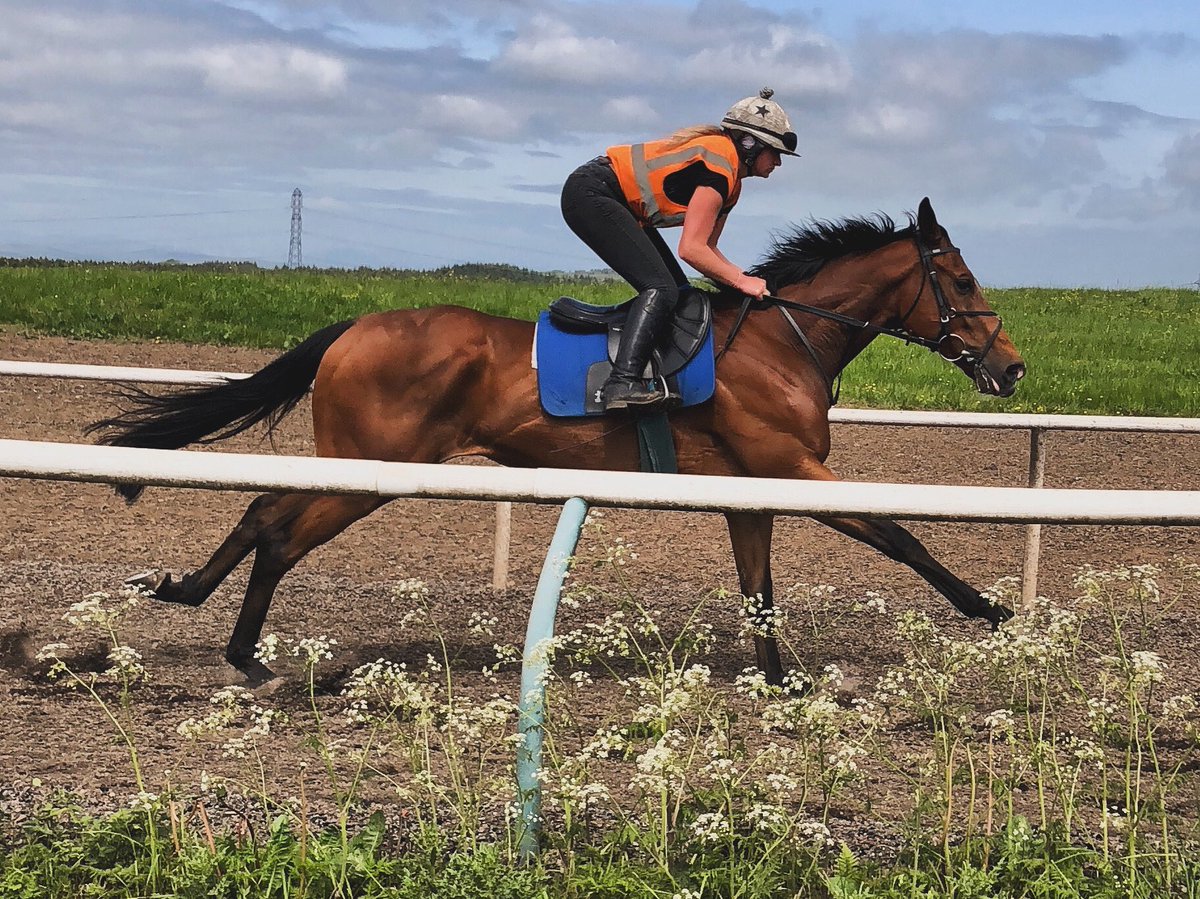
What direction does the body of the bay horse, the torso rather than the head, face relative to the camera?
to the viewer's right

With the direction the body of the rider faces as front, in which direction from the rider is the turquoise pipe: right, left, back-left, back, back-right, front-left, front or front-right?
right

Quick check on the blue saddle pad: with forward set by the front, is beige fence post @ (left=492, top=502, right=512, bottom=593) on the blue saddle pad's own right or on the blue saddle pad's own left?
on the blue saddle pad's own left

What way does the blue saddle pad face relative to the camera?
to the viewer's right

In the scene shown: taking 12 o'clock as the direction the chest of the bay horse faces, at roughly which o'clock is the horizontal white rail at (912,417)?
The horizontal white rail is roughly at 11 o'clock from the bay horse.

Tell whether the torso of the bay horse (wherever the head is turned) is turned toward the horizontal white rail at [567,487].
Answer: no

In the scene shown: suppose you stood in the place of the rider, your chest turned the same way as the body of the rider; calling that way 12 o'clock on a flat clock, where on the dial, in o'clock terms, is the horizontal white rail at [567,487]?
The horizontal white rail is roughly at 3 o'clock from the rider.

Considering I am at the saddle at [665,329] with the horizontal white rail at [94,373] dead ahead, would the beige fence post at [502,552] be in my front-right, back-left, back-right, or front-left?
front-right

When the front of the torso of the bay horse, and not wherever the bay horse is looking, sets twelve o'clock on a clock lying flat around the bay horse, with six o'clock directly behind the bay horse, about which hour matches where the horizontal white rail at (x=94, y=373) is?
The horizontal white rail is roughly at 7 o'clock from the bay horse.

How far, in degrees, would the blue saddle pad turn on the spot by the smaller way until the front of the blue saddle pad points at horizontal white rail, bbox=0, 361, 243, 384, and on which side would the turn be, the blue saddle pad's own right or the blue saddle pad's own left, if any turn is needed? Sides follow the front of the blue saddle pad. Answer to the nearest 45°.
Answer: approximately 135° to the blue saddle pad's own left

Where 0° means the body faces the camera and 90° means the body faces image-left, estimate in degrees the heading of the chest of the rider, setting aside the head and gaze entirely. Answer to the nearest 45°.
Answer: approximately 270°

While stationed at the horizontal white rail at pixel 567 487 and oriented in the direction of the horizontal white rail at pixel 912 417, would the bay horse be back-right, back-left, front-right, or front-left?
front-left

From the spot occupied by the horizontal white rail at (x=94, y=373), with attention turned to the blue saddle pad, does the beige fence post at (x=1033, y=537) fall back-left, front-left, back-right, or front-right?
front-left

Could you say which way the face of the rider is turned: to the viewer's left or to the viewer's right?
to the viewer's right

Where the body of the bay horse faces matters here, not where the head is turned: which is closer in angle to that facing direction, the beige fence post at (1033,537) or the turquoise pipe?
the beige fence post
